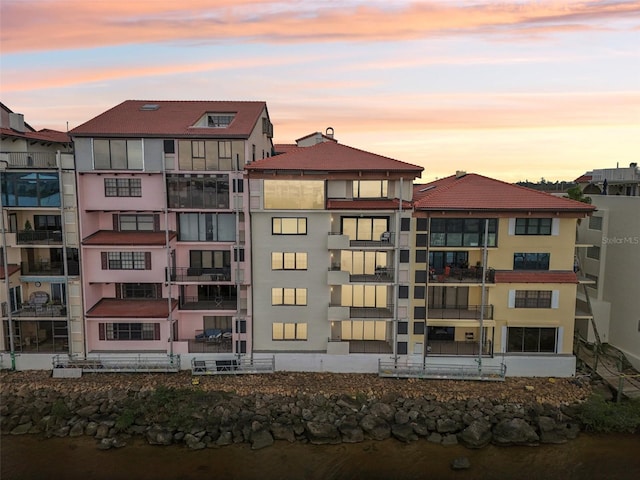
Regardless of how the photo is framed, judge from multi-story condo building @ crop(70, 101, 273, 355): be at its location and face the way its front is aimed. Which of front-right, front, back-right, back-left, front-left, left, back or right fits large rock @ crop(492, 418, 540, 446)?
front-left

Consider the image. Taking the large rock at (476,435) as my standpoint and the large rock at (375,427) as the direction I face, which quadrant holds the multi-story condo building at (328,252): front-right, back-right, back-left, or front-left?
front-right

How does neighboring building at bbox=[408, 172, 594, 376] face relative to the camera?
toward the camera

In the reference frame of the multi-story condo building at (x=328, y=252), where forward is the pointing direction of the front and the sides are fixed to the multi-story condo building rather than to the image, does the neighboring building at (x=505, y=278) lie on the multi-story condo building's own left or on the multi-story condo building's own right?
on the multi-story condo building's own left

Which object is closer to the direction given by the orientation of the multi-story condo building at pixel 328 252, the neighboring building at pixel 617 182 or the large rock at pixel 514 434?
the large rock

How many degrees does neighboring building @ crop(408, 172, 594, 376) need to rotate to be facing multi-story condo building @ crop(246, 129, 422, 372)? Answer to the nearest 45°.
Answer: approximately 90° to its right

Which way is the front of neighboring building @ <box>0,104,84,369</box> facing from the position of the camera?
facing the viewer

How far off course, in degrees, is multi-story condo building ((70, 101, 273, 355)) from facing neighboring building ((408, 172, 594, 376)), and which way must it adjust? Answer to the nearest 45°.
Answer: approximately 90° to its left

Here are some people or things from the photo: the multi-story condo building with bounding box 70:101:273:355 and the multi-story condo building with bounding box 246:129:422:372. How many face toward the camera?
2

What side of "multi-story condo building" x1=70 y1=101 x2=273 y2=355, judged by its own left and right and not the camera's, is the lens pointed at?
front

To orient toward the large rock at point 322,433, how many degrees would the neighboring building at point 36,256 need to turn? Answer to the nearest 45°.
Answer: approximately 45° to its left

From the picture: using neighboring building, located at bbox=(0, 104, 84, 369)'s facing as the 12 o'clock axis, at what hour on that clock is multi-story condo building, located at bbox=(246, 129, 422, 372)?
The multi-story condo building is roughly at 10 o'clock from the neighboring building.
